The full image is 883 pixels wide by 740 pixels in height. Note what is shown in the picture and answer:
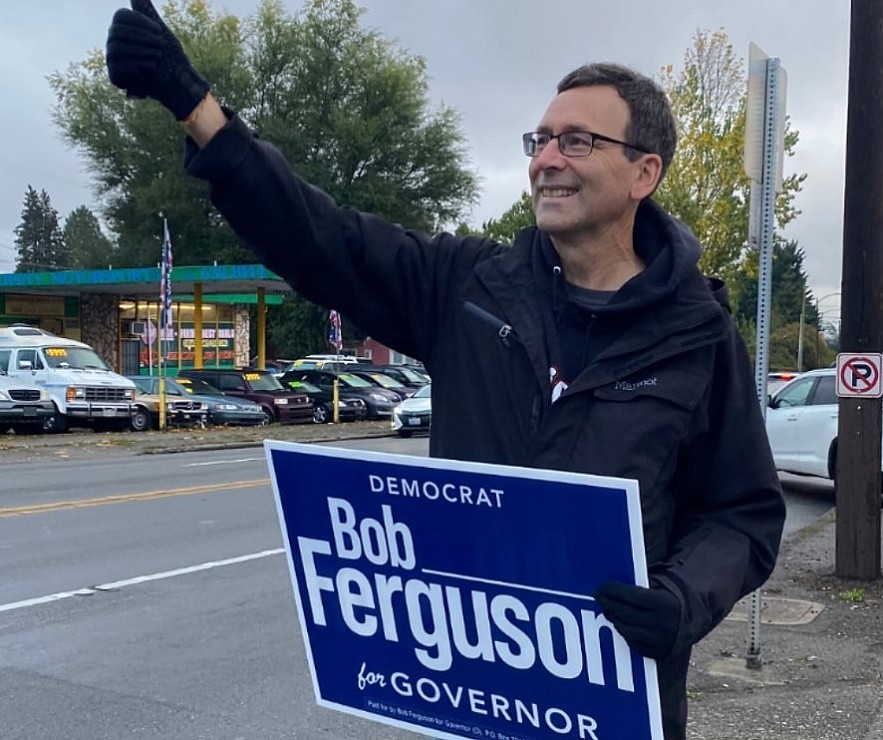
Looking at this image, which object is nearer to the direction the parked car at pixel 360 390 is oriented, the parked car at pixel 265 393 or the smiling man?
the smiling man

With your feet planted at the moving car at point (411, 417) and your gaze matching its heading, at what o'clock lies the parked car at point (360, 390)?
the parked car at point (360, 390) is roughly at 4 o'clock from the moving car at point (411, 417).

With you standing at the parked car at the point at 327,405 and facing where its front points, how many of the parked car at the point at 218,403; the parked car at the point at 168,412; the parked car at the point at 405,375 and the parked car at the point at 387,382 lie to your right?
2

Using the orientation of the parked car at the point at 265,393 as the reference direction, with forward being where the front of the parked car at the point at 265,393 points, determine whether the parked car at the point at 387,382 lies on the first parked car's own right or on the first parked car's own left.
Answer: on the first parked car's own left

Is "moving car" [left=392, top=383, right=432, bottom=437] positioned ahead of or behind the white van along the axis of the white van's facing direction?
ahead

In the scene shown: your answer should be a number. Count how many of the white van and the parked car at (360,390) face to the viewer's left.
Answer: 0

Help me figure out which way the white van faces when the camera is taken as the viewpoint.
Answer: facing the viewer and to the right of the viewer

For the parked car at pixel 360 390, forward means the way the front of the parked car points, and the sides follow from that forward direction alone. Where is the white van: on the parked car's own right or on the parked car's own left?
on the parked car's own right

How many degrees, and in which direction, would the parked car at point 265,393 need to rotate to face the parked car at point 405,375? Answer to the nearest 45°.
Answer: approximately 90° to its left

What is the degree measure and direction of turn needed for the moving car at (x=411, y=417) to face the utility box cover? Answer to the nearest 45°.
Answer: approximately 45° to its left

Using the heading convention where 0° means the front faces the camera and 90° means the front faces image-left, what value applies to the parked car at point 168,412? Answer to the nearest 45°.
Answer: approximately 315°

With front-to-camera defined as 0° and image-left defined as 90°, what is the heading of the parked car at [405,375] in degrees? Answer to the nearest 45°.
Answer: approximately 315°
